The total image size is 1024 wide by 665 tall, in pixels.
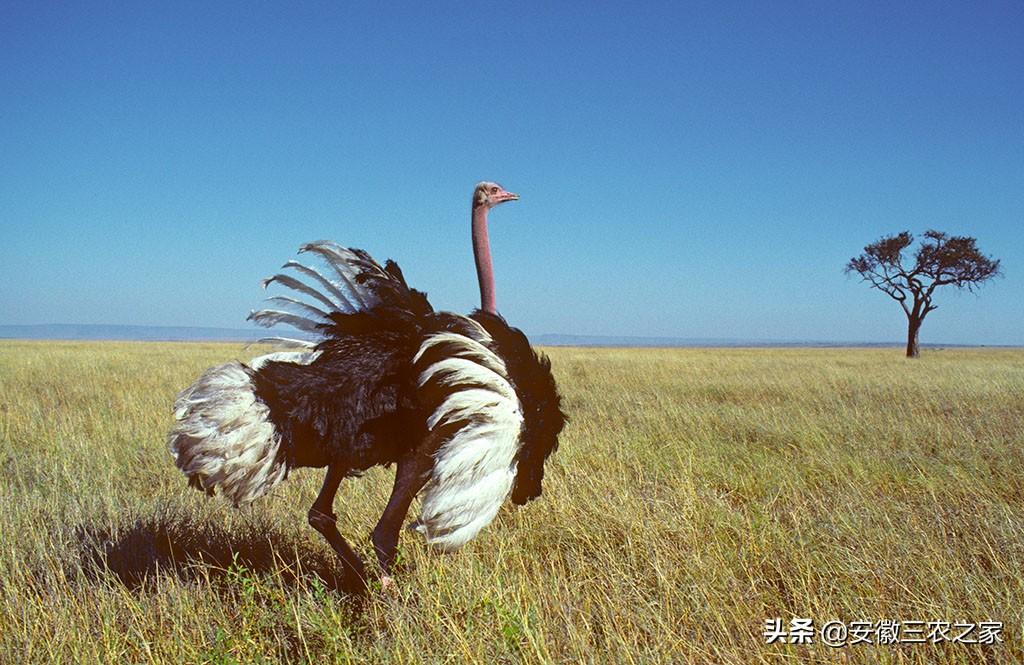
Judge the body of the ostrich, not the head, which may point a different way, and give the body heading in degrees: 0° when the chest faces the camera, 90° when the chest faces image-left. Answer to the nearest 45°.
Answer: approximately 270°
